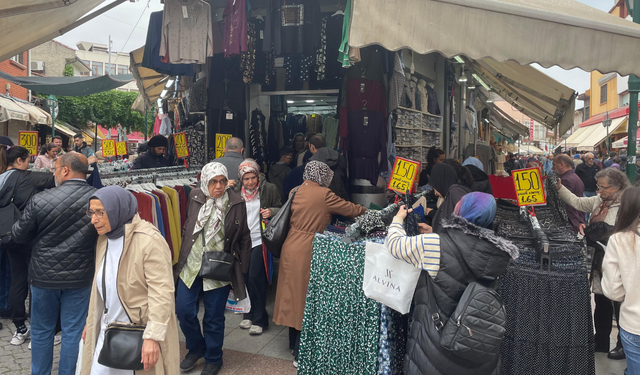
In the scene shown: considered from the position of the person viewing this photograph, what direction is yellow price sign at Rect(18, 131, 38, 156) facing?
facing the viewer

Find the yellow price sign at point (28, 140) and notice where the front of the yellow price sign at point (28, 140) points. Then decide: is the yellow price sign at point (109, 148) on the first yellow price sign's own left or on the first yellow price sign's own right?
on the first yellow price sign's own left

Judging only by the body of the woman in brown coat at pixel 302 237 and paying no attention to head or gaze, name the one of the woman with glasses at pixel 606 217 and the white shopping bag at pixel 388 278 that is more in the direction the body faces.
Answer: the woman with glasses

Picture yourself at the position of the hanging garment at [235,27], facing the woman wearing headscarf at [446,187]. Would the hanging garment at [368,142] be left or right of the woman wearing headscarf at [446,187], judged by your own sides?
left

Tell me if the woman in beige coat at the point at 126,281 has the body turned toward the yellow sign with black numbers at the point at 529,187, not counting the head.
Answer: no

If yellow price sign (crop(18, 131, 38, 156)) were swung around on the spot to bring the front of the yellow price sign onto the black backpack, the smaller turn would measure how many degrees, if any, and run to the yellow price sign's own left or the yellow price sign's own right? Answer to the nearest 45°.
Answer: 0° — it already faces it

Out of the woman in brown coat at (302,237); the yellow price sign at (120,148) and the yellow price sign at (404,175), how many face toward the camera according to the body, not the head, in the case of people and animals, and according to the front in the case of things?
2

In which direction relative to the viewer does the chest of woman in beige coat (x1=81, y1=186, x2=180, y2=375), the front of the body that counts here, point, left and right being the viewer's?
facing the viewer and to the left of the viewer

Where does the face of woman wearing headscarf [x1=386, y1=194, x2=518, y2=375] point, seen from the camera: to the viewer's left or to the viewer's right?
to the viewer's left

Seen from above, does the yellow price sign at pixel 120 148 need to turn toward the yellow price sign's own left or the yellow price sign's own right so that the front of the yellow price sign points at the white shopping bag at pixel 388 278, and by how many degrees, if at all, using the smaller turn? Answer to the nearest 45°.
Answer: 0° — it already faces it

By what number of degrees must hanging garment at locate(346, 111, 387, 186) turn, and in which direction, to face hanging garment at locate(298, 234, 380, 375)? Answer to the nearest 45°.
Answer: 0° — it already faces it

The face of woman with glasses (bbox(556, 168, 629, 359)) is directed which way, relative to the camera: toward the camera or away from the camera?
toward the camera

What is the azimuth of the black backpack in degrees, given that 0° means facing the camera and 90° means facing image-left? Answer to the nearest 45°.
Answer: approximately 315°

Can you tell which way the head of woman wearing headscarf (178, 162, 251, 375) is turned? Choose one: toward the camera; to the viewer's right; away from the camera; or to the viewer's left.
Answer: toward the camera

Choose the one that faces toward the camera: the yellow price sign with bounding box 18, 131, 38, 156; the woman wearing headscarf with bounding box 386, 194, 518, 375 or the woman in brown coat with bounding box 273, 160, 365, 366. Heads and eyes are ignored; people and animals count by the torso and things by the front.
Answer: the yellow price sign

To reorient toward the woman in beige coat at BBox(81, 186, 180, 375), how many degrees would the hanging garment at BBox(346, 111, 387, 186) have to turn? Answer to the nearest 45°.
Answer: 0° — it already faces them

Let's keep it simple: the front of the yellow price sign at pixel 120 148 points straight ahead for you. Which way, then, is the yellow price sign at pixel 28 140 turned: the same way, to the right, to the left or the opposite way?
the same way

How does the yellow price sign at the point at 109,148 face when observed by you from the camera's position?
facing the viewer
